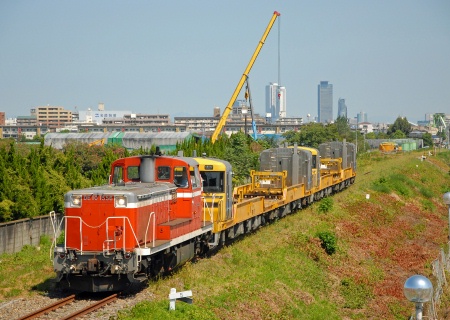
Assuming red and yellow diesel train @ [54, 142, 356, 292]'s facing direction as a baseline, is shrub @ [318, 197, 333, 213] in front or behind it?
behind

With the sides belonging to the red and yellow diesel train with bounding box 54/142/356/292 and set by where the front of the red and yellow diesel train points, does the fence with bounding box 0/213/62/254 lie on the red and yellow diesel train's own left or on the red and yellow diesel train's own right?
on the red and yellow diesel train's own right

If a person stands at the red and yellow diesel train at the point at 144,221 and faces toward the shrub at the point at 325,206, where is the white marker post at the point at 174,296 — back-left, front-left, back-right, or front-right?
back-right

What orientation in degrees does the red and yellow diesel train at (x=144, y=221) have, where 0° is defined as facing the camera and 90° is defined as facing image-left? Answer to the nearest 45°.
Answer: approximately 45°

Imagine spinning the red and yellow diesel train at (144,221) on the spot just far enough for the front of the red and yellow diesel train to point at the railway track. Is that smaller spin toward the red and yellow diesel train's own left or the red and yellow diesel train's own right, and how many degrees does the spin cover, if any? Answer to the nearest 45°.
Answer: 0° — it already faces it
